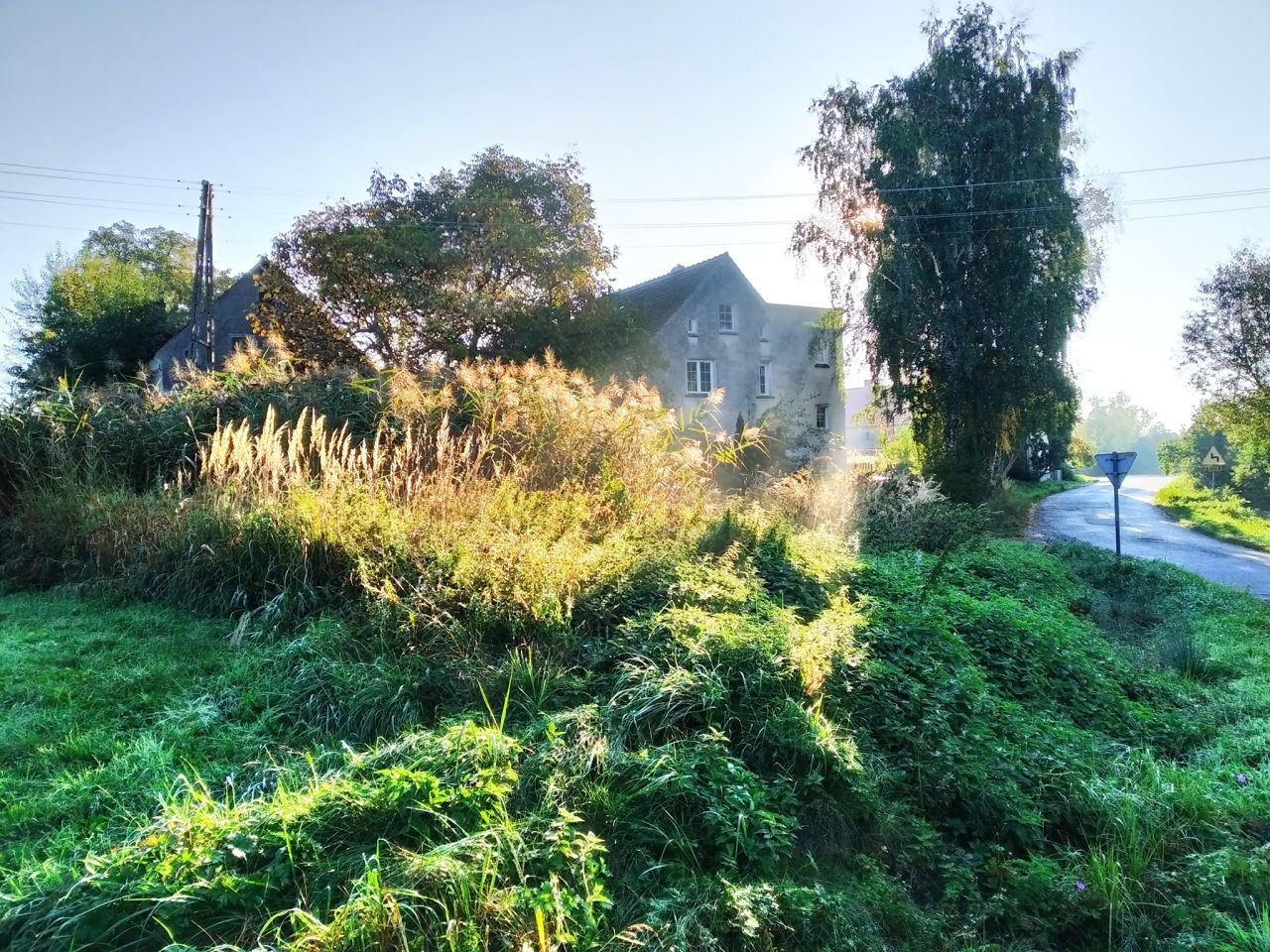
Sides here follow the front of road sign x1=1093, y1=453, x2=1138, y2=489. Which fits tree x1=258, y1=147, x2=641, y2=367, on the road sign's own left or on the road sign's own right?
on the road sign's own left

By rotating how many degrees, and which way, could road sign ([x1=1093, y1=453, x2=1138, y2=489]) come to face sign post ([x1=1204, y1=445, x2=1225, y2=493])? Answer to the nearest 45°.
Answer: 0° — it already faces it

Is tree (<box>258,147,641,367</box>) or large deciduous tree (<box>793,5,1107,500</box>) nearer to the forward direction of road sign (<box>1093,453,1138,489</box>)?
the large deciduous tree

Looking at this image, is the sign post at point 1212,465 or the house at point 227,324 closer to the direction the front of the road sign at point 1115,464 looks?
the sign post

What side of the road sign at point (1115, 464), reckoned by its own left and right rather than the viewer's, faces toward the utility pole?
left

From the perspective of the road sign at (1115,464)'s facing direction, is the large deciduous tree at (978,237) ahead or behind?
ahead

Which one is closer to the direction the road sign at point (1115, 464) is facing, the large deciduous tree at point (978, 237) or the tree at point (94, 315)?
the large deciduous tree

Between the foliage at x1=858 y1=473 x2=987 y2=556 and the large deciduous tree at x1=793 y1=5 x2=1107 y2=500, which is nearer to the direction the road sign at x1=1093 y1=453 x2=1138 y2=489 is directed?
the large deciduous tree

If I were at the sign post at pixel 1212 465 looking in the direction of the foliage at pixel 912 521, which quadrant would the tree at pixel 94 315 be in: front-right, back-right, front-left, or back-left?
front-right

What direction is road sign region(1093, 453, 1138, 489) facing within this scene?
away from the camera

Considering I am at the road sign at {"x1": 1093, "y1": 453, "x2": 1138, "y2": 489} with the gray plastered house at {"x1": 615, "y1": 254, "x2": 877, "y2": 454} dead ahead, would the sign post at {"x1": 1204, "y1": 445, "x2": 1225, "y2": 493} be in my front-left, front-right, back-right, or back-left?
front-right

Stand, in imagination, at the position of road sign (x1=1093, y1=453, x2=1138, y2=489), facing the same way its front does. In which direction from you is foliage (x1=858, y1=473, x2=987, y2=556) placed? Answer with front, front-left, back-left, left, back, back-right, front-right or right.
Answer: back-left

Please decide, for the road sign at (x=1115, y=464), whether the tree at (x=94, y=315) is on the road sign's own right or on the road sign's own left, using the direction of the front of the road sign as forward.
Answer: on the road sign's own left
